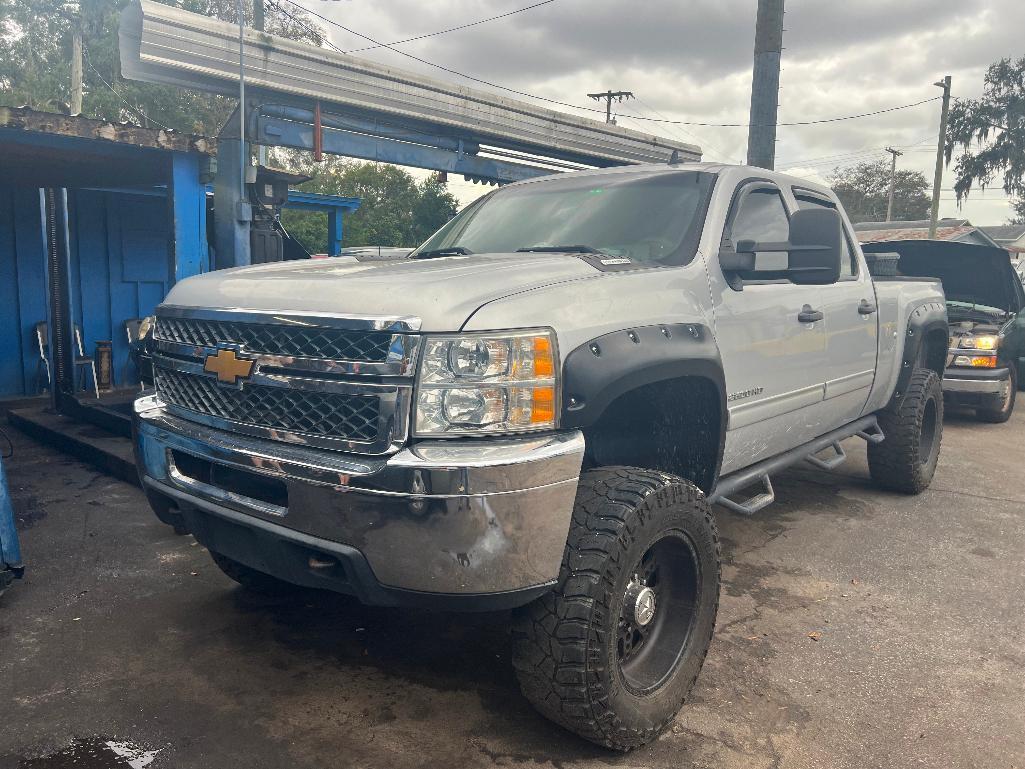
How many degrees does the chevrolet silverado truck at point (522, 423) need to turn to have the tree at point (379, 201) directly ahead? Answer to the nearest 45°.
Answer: approximately 135° to its right

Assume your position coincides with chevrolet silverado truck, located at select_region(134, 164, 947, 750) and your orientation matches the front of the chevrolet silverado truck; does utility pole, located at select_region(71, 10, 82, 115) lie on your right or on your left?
on your right

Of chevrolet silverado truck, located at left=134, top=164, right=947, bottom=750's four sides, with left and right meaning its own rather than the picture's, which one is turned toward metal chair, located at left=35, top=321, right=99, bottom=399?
right

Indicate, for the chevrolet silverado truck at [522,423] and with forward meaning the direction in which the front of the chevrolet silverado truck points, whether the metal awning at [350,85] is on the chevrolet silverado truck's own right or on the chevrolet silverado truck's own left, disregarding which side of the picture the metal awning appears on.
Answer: on the chevrolet silverado truck's own right

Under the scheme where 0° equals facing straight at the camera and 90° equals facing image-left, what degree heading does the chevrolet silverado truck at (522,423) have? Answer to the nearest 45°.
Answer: approximately 45°

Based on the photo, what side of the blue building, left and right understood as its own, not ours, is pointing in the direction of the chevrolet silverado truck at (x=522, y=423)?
front

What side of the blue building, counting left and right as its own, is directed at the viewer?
front

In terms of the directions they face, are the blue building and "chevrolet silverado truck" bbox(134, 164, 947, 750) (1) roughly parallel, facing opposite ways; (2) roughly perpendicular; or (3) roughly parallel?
roughly perpendicular

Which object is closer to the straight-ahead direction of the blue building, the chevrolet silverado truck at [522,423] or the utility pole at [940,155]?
the chevrolet silverado truck

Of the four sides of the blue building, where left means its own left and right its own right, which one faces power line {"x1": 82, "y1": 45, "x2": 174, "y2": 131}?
back

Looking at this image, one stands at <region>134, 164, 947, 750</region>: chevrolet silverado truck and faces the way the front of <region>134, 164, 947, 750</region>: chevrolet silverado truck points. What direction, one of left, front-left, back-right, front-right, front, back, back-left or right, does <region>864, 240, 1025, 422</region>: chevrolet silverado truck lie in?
back

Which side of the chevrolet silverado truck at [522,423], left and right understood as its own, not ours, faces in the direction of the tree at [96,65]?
right
